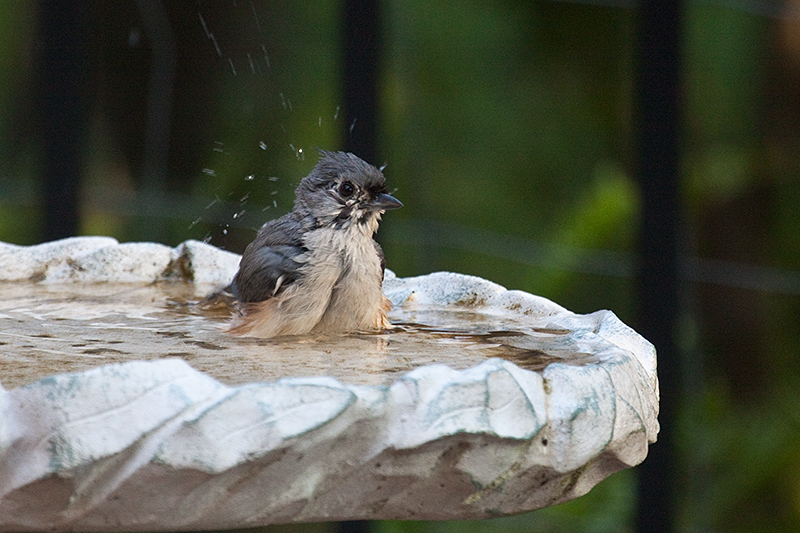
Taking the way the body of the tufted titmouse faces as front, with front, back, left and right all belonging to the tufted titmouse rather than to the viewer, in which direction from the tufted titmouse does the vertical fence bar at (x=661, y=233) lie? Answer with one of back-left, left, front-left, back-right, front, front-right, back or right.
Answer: left

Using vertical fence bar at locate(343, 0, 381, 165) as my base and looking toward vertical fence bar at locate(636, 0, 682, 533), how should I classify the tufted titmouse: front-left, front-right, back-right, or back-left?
front-right

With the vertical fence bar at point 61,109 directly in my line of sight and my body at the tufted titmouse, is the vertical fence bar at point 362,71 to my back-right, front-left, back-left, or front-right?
front-right

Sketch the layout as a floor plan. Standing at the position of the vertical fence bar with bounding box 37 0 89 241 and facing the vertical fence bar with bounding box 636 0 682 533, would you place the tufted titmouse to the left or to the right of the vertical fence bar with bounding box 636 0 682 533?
right

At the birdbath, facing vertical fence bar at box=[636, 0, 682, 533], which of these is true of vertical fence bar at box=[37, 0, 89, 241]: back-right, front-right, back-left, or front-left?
front-left

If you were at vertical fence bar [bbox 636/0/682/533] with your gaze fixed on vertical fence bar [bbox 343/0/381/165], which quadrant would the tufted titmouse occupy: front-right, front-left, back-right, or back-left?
front-left

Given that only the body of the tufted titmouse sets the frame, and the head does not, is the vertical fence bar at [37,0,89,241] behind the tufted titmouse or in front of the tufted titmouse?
behind

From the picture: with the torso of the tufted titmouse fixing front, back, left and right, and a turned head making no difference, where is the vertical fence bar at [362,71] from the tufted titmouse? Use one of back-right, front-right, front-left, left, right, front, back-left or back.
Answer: back-left

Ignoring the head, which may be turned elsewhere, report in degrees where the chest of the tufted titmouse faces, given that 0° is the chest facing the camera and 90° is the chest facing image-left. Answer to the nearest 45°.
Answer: approximately 315°
